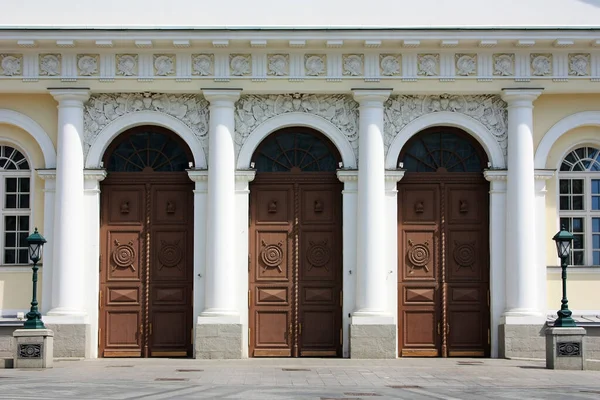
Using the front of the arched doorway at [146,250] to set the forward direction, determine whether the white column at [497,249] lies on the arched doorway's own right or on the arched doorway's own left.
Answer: on the arched doorway's own left

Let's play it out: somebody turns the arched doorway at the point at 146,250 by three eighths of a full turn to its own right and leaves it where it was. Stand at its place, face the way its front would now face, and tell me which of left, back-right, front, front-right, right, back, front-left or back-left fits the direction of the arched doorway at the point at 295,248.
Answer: back-right

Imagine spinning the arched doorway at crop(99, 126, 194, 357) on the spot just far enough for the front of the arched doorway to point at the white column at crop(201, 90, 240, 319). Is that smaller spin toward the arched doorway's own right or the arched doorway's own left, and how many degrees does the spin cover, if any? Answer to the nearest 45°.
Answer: approximately 45° to the arched doorway's own left

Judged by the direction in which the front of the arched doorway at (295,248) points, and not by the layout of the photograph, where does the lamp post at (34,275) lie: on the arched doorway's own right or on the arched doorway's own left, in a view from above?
on the arched doorway's own right

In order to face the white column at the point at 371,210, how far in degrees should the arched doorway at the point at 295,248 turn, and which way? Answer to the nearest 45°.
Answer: approximately 90° to its left

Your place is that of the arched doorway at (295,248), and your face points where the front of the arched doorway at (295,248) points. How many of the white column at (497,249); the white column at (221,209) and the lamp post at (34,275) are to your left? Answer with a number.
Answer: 1

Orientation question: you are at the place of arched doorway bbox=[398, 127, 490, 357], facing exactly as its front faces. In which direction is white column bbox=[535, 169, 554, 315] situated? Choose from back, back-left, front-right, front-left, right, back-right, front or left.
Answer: left

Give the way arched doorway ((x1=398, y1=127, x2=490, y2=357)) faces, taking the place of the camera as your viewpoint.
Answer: facing the viewer

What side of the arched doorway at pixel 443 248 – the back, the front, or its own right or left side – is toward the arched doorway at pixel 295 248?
right

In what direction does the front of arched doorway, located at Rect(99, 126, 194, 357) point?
toward the camera

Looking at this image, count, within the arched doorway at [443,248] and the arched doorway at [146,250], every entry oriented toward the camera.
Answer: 2

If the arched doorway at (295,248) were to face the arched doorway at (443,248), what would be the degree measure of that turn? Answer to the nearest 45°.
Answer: approximately 90° to its left

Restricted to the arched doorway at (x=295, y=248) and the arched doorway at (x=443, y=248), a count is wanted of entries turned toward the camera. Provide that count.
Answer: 2

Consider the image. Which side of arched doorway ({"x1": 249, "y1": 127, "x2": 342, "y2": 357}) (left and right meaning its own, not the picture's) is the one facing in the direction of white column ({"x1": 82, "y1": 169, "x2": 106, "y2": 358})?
right
